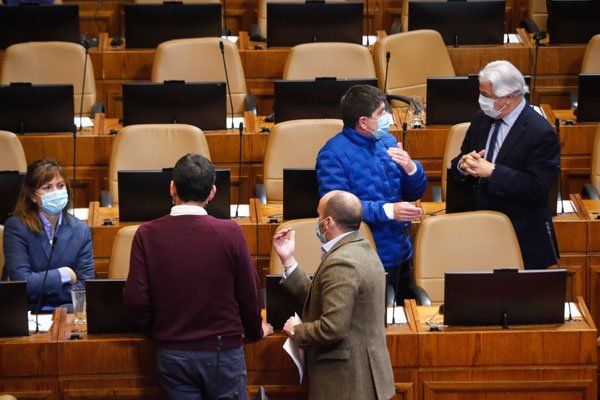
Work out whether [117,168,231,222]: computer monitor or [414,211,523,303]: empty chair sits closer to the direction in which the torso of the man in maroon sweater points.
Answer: the computer monitor

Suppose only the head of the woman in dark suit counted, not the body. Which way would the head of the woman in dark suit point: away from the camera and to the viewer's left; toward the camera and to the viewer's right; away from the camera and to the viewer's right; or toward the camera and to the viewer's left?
toward the camera and to the viewer's right

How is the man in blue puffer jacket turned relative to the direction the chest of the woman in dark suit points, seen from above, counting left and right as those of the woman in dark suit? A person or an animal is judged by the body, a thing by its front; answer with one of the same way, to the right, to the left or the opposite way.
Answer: the same way

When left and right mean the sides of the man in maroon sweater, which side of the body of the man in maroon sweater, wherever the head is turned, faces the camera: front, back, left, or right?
back

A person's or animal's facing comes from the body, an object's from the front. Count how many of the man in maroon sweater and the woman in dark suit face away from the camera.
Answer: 1

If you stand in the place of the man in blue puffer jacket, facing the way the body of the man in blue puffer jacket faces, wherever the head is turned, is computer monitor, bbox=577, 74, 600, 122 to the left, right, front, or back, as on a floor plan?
left

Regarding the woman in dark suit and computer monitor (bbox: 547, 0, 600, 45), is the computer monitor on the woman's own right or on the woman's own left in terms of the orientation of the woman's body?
on the woman's own left

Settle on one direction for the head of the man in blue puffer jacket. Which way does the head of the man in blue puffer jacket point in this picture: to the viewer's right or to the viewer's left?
to the viewer's right

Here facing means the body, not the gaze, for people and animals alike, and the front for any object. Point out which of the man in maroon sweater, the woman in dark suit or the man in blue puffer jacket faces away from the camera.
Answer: the man in maroon sweater

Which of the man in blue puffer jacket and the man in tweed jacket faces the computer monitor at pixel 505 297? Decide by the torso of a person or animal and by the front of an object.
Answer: the man in blue puffer jacket

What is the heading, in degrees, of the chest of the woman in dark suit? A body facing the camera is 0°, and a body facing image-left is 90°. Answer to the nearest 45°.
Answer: approximately 315°

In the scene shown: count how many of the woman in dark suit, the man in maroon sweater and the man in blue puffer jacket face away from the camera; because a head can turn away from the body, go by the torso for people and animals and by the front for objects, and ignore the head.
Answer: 1

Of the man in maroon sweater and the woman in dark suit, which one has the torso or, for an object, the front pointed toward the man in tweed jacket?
the woman in dark suit

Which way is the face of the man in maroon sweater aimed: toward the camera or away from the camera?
away from the camera

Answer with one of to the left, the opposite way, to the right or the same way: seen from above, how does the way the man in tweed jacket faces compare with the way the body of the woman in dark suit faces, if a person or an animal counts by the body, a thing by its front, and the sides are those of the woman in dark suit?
the opposite way
